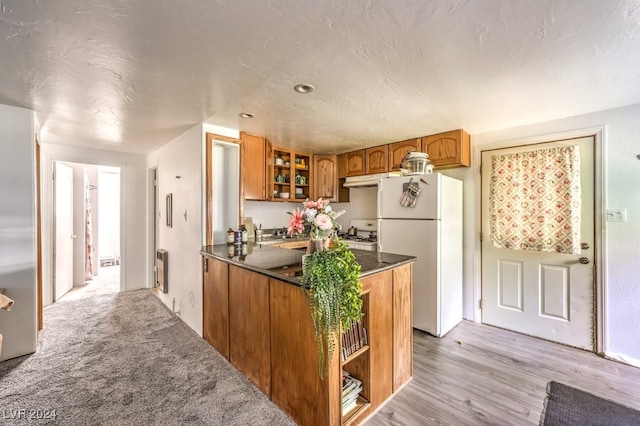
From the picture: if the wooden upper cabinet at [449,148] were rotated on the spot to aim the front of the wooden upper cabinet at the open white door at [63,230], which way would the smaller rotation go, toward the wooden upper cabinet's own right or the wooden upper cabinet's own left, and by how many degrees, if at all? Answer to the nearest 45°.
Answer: approximately 45° to the wooden upper cabinet's own right

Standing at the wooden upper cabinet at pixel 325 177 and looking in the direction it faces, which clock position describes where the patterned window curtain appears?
The patterned window curtain is roughly at 10 o'clock from the wooden upper cabinet.

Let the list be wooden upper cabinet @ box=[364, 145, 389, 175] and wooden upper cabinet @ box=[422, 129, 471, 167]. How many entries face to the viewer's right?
0

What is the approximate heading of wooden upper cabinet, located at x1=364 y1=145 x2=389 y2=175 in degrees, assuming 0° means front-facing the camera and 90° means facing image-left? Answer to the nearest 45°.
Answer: approximately 45°

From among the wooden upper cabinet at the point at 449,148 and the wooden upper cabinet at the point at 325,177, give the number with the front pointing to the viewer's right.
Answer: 0

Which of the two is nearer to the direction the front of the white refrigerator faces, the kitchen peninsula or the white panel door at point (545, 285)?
the kitchen peninsula

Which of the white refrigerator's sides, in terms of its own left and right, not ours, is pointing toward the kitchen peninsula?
front

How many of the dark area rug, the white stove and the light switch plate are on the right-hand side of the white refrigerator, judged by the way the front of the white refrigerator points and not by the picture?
1

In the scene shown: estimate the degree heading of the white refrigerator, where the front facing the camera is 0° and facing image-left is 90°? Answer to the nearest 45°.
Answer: approximately 45°

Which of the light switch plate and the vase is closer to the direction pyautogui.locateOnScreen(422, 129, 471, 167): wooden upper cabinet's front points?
the vase

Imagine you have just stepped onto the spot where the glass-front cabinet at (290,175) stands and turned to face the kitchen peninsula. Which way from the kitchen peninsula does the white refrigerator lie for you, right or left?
left

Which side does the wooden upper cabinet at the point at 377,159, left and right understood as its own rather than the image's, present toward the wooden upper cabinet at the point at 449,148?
left
